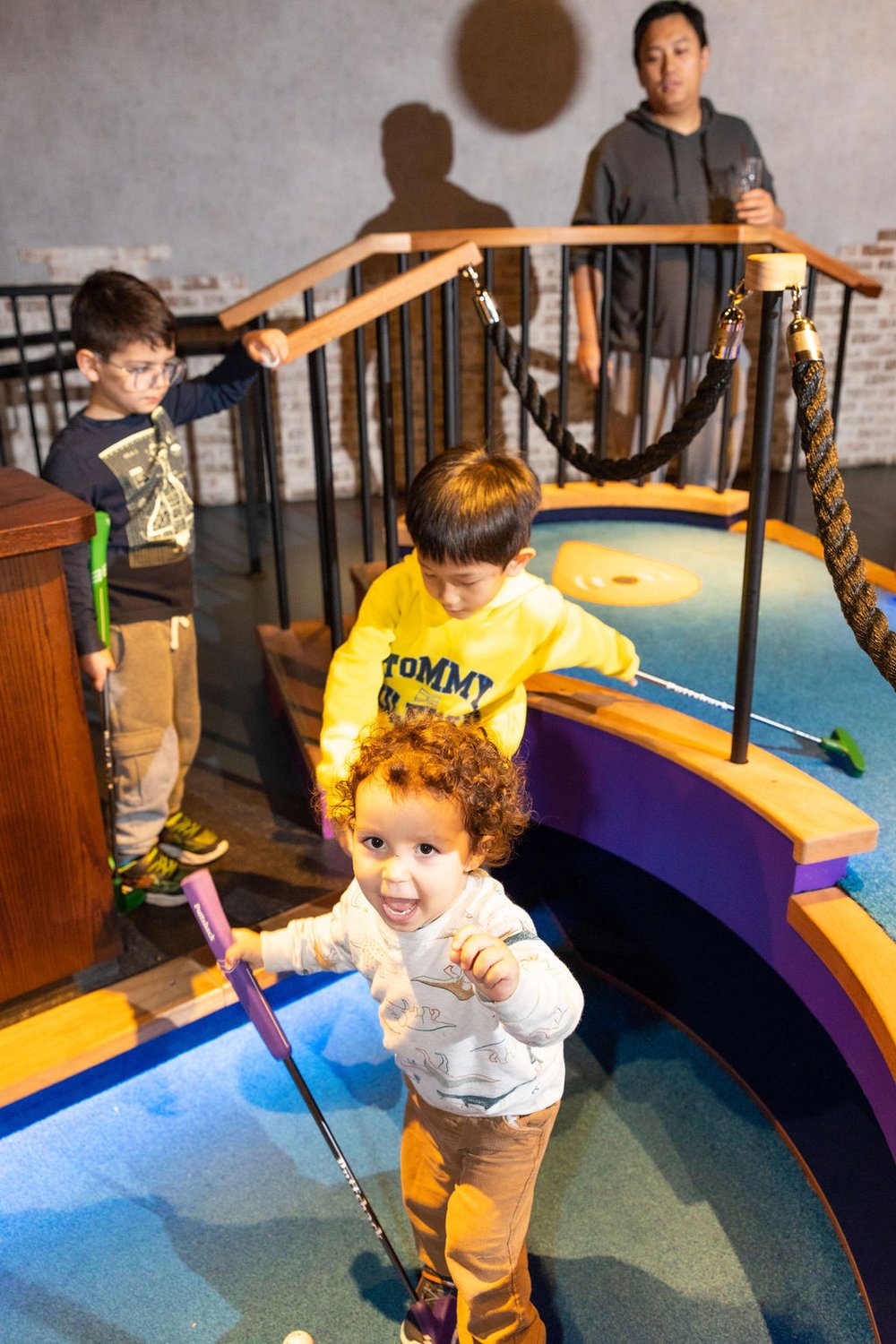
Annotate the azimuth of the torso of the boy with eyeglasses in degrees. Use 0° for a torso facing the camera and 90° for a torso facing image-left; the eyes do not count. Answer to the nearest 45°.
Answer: approximately 315°

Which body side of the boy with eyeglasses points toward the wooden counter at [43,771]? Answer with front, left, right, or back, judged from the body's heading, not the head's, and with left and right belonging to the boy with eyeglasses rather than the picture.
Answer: right

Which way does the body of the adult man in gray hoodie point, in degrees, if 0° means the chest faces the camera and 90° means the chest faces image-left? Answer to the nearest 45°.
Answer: approximately 0°

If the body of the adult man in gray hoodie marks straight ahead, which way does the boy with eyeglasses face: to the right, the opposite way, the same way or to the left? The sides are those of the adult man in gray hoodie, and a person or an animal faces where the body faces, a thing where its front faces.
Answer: to the left

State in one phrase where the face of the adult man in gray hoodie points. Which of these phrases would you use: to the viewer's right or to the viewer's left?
to the viewer's left

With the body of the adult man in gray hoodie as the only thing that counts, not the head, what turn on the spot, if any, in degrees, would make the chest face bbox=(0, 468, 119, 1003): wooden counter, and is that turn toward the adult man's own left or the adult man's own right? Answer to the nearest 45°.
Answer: approximately 45° to the adult man's own right

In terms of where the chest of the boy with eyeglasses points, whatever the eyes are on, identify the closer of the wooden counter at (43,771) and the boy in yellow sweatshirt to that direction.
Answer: the boy in yellow sweatshirt

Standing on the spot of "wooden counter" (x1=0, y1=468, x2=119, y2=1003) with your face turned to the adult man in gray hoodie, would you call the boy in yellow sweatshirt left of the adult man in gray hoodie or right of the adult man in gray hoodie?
right
